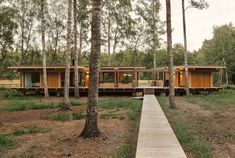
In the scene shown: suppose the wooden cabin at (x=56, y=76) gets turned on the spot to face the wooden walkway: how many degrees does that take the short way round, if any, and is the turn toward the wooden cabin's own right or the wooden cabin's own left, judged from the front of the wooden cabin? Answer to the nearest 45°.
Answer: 0° — it already faces it

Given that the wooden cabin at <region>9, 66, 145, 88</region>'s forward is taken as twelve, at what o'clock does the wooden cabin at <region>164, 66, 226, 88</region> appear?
the wooden cabin at <region>164, 66, 226, 88</region> is roughly at 9 o'clock from the wooden cabin at <region>9, 66, 145, 88</region>.

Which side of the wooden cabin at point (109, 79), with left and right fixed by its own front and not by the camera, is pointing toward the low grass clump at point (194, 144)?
front

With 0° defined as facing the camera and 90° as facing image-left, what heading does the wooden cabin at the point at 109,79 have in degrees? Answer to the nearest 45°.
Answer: approximately 0°

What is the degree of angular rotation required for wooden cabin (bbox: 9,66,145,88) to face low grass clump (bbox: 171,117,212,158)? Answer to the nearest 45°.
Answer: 0° — it already faces it

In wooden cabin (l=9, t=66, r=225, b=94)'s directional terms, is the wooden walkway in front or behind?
in front
